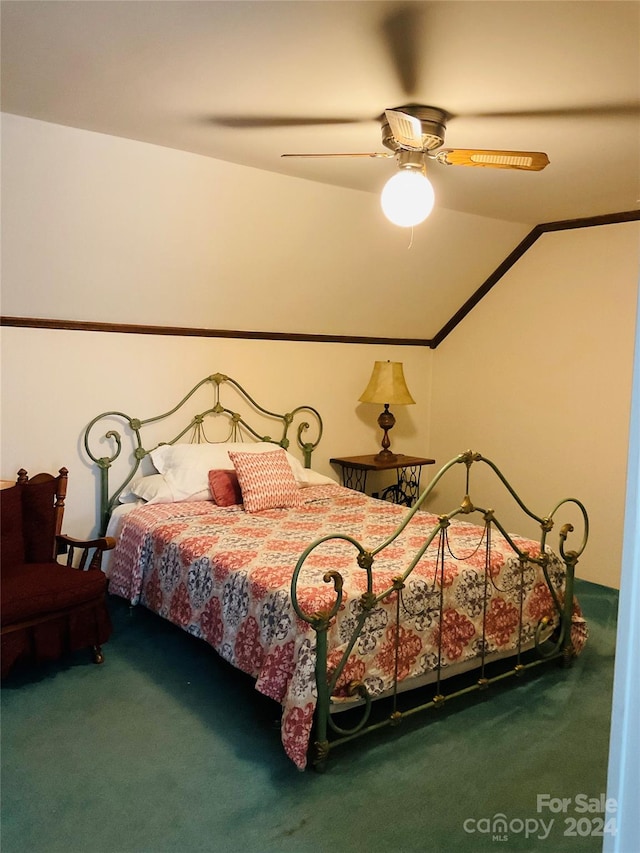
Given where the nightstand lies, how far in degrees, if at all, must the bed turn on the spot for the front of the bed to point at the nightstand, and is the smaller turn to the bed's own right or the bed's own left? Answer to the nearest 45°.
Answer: approximately 135° to the bed's own left

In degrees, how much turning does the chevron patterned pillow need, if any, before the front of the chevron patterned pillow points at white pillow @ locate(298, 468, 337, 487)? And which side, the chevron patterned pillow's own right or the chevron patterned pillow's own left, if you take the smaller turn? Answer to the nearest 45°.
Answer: approximately 90° to the chevron patterned pillow's own left

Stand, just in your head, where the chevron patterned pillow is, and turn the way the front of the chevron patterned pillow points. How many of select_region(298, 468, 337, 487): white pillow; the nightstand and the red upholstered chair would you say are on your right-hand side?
1

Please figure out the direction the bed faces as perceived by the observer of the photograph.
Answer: facing the viewer and to the right of the viewer

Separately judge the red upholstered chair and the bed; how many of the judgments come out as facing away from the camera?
0

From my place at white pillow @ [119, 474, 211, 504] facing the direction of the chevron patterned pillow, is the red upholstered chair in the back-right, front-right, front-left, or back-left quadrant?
back-right

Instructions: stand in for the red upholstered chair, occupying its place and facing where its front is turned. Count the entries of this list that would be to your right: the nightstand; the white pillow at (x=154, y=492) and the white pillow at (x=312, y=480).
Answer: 0

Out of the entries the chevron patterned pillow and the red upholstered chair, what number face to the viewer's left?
0

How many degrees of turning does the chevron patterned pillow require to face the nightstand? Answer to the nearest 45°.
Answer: approximately 90° to its left

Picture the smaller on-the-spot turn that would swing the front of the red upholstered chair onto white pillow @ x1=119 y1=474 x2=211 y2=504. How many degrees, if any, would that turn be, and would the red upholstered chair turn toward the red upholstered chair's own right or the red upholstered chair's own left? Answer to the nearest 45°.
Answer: approximately 90° to the red upholstered chair's own left
